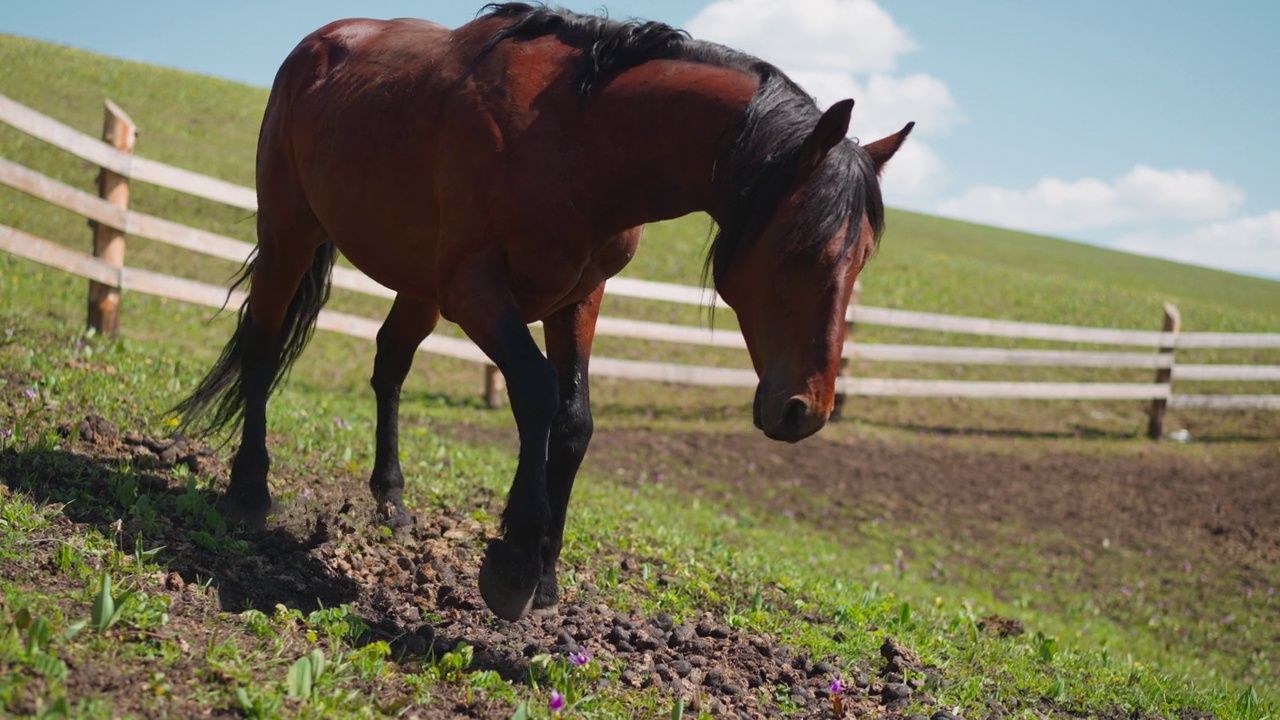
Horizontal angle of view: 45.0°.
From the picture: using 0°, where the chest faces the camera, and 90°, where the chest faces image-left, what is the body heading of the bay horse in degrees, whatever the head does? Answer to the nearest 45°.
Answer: approximately 315°

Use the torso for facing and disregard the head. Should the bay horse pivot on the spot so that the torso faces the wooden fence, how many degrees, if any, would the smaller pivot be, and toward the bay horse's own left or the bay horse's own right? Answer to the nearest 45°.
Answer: approximately 135° to the bay horse's own left
